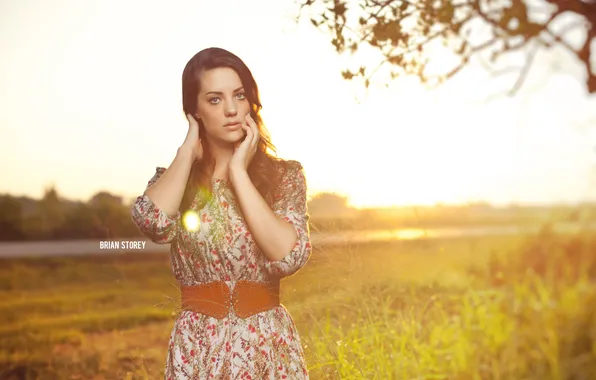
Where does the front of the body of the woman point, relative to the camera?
toward the camera

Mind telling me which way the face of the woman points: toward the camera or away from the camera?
toward the camera
